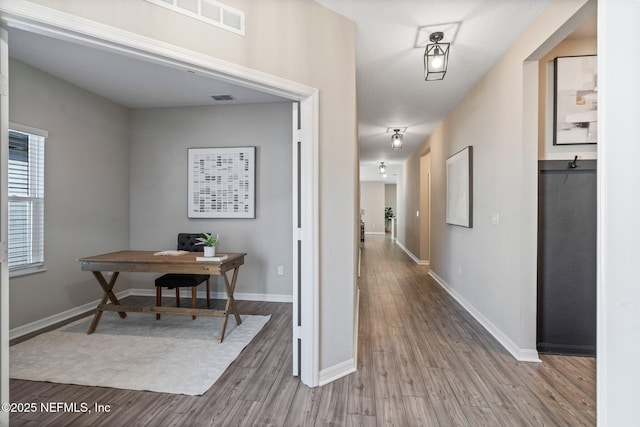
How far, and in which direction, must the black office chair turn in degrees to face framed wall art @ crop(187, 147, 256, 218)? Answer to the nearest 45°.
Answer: approximately 180°

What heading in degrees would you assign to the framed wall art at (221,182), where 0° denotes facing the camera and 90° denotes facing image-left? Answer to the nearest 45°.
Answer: approximately 0°

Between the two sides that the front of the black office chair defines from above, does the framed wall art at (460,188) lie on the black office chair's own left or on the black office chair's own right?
on the black office chair's own left

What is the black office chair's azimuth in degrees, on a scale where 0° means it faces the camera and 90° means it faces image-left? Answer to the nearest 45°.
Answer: approximately 45°

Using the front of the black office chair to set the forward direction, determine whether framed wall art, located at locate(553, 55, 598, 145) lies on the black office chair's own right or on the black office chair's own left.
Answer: on the black office chair's own left
